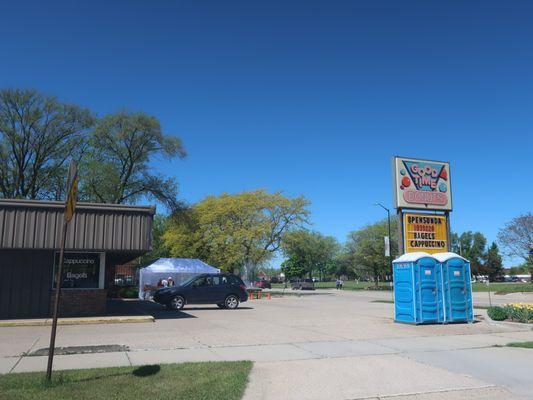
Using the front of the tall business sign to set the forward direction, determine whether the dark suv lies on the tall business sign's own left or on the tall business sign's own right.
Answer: on the tall business sign's own right

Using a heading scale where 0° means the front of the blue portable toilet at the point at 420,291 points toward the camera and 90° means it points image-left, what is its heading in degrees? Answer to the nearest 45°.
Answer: approximately 315°

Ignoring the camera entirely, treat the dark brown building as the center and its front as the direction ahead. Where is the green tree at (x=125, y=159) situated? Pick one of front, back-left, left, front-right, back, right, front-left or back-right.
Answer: back

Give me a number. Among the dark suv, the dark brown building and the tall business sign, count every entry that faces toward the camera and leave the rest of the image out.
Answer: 2

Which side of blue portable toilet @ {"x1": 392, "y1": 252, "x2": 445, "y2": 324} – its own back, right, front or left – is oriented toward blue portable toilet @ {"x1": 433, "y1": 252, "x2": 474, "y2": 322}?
left

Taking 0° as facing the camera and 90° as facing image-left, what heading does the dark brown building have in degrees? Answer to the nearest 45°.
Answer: approximately 0°

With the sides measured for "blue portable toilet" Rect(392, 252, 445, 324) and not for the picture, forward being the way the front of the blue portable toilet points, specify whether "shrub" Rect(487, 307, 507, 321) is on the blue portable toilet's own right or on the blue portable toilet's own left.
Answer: on the blue portable toilet's own left
